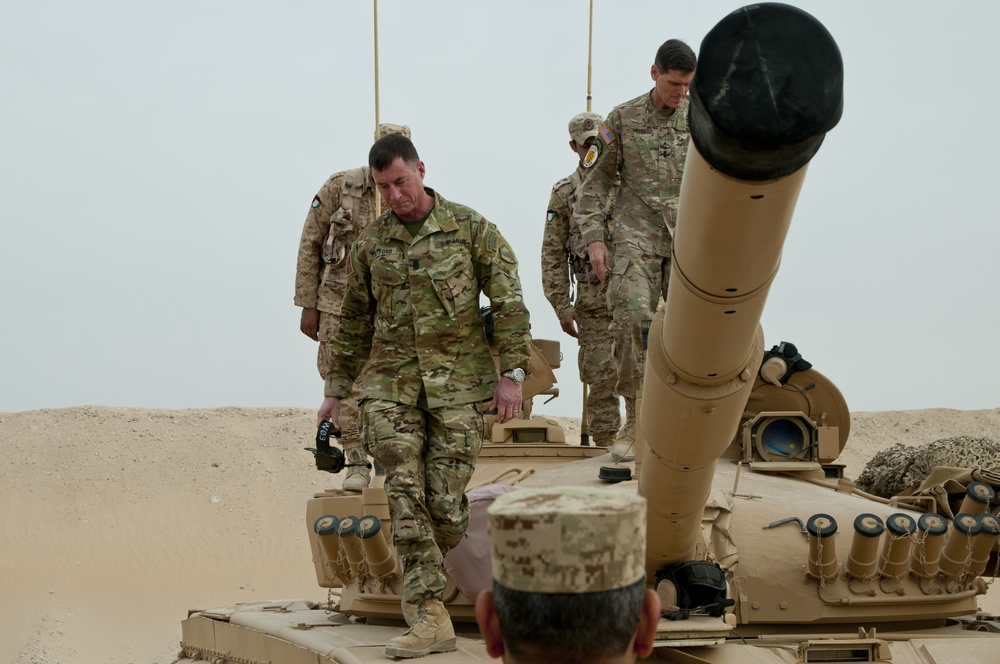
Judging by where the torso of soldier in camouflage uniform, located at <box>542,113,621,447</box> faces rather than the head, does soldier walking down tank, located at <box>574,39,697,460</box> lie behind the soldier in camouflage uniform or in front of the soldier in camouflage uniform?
in front

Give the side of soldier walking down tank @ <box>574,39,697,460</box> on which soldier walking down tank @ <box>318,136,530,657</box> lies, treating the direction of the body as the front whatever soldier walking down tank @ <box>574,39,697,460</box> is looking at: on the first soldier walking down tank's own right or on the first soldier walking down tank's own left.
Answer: on the first soldier walking down tank's own right

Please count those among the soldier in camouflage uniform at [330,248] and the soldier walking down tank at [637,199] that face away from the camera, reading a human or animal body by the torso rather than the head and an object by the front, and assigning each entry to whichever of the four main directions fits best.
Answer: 0

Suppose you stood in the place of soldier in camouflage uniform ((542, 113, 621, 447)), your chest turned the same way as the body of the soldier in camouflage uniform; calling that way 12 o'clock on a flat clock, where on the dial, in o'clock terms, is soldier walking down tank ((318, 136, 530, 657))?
The soldier walking down tank is roughly at 2 o'clock from the soldier in camouflage uniform.

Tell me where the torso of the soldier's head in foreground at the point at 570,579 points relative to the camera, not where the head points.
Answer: away from the camera

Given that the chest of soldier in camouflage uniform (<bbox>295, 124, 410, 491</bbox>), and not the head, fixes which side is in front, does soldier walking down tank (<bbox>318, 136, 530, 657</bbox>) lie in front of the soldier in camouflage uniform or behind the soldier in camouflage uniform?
in front

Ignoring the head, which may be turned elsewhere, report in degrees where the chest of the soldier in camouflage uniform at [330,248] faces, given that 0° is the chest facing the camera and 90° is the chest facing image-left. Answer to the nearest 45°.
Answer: approximately 0°

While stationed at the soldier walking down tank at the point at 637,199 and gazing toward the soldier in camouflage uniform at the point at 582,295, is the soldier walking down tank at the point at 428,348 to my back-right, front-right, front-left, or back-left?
back-left

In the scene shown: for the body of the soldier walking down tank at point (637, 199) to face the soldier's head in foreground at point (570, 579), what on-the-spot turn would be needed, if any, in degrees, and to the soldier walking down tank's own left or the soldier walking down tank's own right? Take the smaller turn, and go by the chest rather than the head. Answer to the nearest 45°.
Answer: approximately 45° to the soldier walking down tank's own right
